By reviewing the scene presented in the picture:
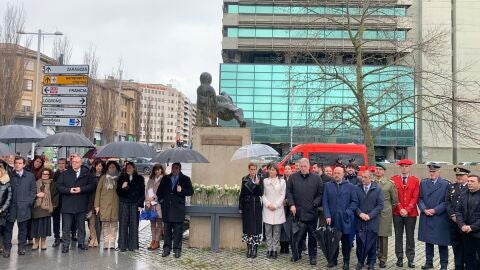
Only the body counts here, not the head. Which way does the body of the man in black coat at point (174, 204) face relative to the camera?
toward the camera

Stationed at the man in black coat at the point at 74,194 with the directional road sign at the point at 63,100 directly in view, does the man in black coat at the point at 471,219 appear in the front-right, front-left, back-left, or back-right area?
back-right

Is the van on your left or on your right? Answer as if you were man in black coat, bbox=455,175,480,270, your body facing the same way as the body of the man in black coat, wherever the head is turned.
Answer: on your right

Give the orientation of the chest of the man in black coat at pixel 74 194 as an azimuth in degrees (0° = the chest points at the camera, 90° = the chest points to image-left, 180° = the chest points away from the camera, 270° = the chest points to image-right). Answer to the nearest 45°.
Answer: approximately 0°

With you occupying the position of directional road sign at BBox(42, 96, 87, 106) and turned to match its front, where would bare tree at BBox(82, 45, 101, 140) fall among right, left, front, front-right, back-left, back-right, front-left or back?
back

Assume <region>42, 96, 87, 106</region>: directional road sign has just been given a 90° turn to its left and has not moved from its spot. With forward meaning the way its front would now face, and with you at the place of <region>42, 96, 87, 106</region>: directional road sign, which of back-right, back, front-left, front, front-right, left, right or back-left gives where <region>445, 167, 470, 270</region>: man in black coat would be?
front-right

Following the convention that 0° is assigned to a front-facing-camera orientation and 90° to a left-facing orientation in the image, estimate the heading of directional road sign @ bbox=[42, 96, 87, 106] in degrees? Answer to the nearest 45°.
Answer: approximately 0°

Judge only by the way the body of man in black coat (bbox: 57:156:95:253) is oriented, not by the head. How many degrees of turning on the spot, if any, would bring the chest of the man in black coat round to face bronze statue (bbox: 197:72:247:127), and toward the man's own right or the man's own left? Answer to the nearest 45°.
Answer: approximately 135° to the man's own left

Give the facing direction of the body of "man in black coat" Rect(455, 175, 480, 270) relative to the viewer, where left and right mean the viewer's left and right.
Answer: facing the viewer and to the left of the viewer

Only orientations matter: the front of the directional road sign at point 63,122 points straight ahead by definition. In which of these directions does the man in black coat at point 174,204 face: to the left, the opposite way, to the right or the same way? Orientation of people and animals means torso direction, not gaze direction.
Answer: the same way
